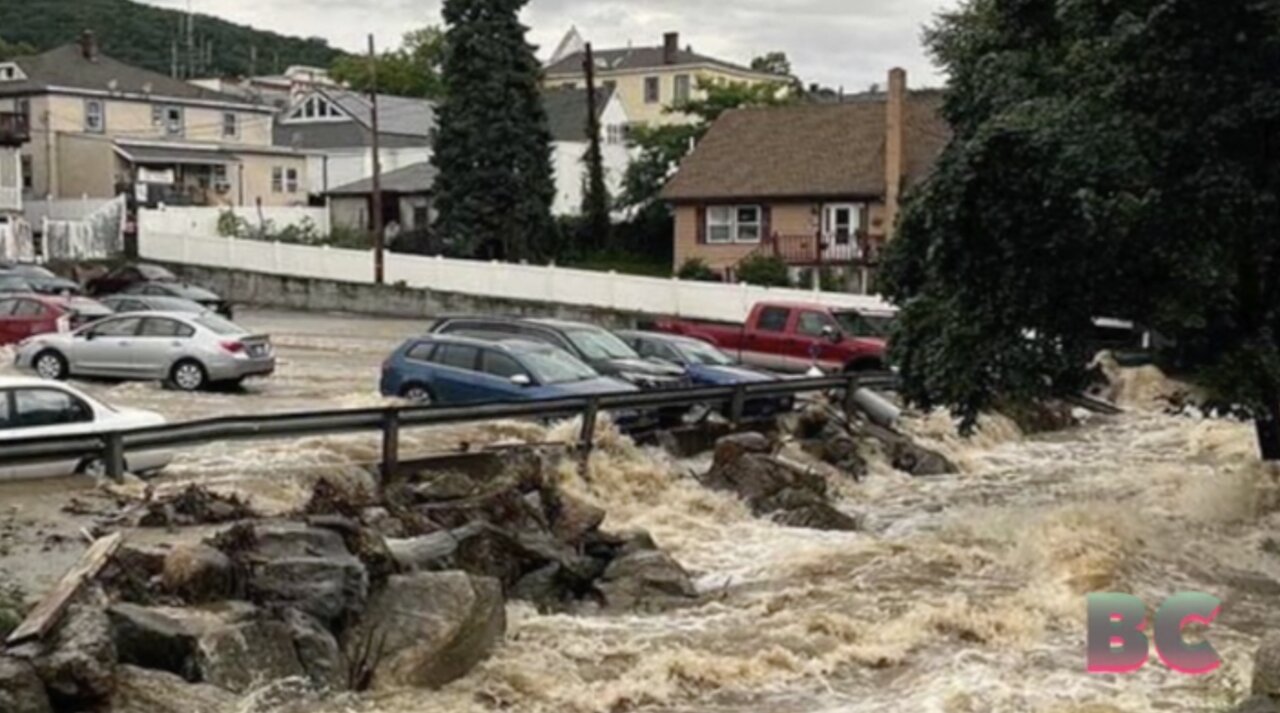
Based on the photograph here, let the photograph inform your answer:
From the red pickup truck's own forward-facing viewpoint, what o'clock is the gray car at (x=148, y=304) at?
The gray car is roughly at 5 o'clock from the red pickup truck.

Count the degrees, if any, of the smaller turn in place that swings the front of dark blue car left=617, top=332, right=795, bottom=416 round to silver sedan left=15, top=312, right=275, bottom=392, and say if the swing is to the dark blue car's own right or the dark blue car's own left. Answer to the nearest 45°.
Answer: approximately 135° to the dark blue car's own right

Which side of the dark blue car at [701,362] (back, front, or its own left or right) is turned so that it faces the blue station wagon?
right

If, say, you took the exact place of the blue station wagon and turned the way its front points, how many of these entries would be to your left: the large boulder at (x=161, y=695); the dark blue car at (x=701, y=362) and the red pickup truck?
2

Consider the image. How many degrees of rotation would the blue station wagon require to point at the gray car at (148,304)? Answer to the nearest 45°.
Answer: approximately 180°

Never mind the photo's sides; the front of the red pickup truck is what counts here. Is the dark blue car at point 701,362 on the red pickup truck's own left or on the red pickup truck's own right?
on the red pickup truck's own right
